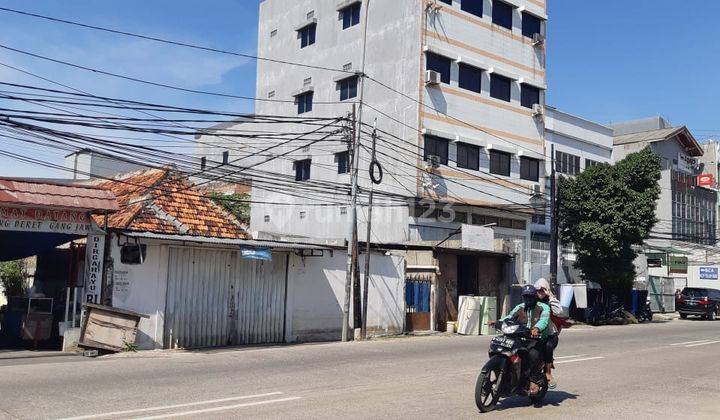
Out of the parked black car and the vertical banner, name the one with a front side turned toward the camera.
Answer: the vertical banner

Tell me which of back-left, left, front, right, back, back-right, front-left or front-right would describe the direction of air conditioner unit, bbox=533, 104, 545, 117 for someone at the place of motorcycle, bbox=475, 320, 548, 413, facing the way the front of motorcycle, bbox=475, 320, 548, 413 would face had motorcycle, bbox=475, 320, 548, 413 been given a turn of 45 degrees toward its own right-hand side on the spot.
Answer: right

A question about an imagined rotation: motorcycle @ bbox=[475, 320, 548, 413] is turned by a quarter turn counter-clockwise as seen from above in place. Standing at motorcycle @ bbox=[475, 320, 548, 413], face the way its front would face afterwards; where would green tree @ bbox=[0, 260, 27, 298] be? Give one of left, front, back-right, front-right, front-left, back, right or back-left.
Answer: back

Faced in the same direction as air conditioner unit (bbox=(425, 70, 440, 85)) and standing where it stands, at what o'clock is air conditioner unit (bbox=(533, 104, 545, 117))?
air conditioner unit (bbox=(533, 104, 545, 117)) is roughly at 9 o'clock from air conditioner unit (bbox=(425, 70, 440, 85)).

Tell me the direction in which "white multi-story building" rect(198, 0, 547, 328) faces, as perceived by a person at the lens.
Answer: facing the viewer and to the right of the viewer

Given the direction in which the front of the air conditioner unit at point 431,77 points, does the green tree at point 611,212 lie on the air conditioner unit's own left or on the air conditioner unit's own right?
on the air conditioner unit's own left

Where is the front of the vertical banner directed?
toward the camera

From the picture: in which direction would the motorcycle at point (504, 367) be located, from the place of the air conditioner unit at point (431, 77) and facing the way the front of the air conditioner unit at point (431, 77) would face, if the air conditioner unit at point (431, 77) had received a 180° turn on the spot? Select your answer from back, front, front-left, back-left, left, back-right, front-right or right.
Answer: back-left

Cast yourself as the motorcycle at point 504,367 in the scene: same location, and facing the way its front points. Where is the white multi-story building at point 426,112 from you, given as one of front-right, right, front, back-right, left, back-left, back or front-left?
back-right

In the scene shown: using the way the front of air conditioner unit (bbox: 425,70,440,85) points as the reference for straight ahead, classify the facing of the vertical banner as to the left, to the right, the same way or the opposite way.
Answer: the same way

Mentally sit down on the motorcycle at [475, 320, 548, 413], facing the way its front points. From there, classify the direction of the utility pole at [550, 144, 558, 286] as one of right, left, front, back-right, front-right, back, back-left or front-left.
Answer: back-right

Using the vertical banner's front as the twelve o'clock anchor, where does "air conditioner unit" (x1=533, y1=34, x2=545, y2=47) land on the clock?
The air conditioner unit is roughly at 8 o'clock from the vertical banner.
